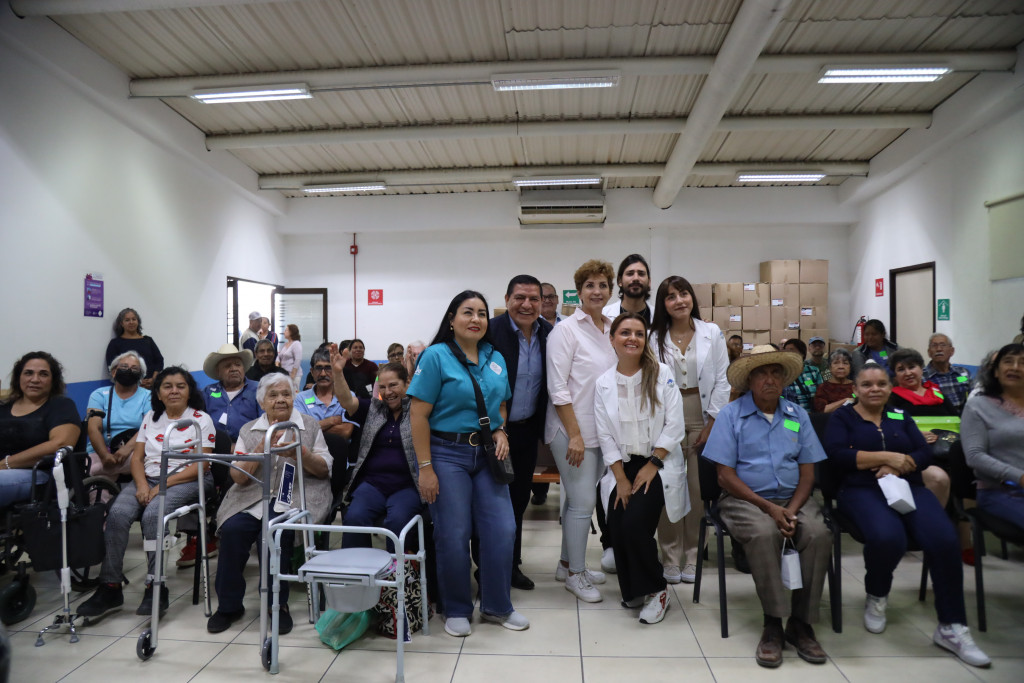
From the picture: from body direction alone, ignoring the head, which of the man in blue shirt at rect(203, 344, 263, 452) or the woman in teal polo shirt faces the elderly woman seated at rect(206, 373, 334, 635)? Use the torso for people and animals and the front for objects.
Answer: the man in blue shirt

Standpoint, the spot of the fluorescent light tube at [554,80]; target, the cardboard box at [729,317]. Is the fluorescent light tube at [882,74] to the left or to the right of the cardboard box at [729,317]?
right

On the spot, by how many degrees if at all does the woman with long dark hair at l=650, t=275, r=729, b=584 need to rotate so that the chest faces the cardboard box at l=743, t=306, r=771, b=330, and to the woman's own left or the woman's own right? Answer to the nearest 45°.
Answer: approximately 180°

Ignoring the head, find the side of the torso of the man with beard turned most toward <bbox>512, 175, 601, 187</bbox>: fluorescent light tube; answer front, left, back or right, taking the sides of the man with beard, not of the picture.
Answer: back

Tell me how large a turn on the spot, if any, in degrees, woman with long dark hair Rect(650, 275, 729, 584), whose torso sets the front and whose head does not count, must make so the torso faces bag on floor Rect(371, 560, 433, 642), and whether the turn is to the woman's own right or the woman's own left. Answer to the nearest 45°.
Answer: approximately 45° to the woman's own right

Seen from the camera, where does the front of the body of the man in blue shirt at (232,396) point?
toward the camera

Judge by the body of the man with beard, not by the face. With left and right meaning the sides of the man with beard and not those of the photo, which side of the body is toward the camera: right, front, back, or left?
front

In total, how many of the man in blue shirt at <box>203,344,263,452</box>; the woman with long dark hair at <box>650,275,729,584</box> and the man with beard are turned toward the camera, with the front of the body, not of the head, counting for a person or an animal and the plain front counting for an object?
3

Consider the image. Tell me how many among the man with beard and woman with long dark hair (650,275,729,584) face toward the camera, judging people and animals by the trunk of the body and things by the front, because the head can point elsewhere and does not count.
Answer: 2
